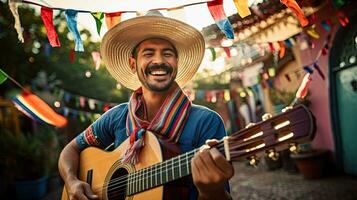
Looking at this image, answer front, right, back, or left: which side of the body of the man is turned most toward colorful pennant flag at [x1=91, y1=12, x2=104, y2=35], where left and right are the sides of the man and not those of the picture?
back

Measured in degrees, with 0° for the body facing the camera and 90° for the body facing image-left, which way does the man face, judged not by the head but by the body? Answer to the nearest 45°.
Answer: approximately 0°

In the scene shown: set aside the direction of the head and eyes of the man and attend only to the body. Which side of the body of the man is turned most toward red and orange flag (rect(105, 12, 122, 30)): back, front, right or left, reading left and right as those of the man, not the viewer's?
back

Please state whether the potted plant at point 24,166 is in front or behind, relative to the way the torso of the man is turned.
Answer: behind
